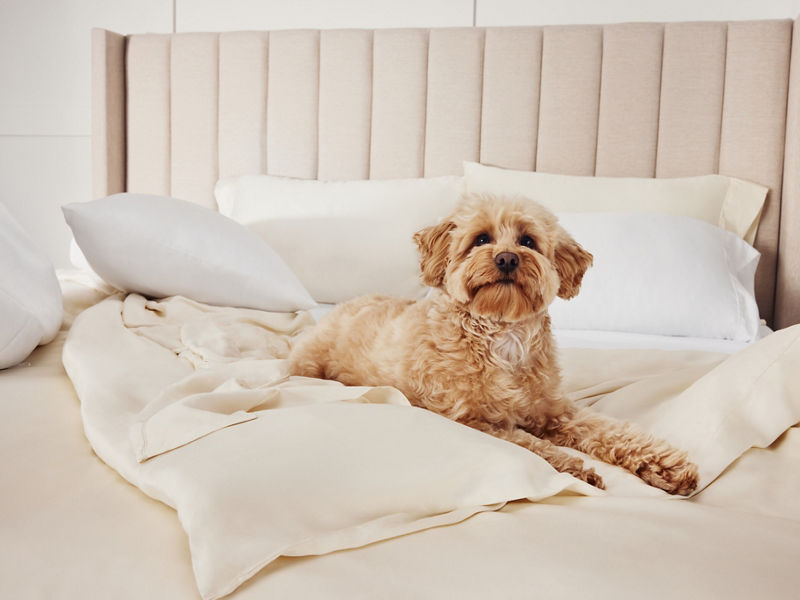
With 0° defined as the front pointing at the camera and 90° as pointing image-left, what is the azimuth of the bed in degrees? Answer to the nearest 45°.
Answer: approximately 0°

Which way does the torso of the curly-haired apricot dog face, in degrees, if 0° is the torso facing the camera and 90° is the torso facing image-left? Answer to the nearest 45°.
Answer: approximately 315°

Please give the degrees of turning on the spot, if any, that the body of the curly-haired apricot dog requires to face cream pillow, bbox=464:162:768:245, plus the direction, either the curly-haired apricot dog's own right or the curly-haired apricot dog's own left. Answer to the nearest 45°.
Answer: approximately 135° to the curly-haired apricot dog's own left
